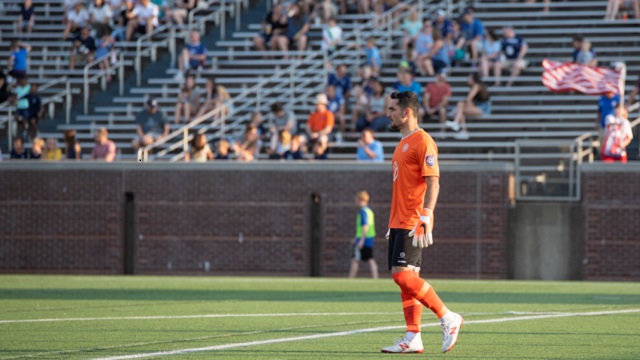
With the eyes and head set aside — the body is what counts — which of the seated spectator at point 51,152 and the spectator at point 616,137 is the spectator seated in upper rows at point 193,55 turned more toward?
the seated spectator

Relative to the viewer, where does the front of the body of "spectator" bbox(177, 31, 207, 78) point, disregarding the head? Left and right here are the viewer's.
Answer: facing the viewer and to the left of the viewer

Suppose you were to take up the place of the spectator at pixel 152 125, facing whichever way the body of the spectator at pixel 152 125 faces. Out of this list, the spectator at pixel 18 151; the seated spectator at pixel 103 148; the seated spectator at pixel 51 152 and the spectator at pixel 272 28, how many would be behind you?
1

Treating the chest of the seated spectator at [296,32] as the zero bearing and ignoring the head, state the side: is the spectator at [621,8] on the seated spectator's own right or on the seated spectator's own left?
on the seated spectator's own left

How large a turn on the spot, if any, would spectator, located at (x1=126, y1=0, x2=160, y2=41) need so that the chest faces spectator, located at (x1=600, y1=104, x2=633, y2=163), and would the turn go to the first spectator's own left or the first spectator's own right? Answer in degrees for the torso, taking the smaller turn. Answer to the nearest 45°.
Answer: approximately 90° to the first spectator's own left

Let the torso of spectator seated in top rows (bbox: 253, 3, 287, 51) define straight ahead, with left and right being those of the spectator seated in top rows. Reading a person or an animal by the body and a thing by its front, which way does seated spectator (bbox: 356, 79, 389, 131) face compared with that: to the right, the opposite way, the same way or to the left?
the same way

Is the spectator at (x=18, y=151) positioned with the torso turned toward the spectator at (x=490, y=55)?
no

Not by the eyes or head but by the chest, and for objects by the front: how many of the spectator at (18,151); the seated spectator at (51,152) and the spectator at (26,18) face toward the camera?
3

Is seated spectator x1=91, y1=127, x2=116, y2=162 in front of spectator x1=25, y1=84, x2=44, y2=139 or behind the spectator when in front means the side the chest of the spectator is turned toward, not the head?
in front

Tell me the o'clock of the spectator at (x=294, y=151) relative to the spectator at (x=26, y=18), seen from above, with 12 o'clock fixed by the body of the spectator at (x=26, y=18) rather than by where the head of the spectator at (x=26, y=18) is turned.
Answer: the spectator at (x=294, y=151) is roughly at 11 o'clock from the spectator at (x=26, y=18).

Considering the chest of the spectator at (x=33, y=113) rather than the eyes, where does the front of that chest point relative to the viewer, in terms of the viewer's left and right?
facing the viewer

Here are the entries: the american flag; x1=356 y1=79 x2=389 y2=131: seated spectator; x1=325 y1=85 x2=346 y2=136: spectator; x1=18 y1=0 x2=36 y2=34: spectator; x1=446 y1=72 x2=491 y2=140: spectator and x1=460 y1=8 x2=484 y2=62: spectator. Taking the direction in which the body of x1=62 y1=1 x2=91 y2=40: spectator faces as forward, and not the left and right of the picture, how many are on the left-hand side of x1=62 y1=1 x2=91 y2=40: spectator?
5

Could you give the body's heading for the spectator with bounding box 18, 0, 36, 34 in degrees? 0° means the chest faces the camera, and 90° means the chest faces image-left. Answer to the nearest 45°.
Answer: approximately 0°

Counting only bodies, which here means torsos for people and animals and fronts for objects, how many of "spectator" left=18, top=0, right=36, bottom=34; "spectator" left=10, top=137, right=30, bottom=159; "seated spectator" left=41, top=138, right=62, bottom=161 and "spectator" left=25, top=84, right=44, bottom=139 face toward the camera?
4

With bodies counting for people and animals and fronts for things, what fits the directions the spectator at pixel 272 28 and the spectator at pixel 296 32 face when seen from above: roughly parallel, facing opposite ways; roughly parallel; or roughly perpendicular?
roughly parallel

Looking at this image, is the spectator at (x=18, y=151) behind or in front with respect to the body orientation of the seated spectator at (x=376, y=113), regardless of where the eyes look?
in front

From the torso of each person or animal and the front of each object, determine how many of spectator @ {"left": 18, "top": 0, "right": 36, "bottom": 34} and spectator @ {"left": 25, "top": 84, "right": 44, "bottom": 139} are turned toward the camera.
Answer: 2
